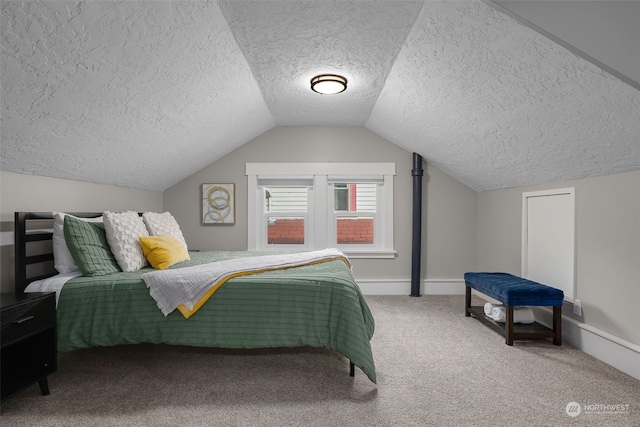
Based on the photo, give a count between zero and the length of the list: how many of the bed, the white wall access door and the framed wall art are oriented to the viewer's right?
1

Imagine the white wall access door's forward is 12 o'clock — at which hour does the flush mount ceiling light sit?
The flush mount ceiling light is roughly at 12 o'clock from the white wall access door.

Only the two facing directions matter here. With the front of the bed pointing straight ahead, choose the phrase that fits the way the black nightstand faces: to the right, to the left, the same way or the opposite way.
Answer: the same way

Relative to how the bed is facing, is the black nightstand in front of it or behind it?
behind

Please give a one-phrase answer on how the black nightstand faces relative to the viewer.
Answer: facing the viewer and to the right of the viewer

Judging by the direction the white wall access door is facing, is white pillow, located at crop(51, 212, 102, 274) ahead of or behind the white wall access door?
ahead

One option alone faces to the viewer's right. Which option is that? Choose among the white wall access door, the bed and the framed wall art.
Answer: the bed

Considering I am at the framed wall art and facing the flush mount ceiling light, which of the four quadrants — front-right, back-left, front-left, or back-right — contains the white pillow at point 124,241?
front-right

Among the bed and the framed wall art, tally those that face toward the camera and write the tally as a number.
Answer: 1

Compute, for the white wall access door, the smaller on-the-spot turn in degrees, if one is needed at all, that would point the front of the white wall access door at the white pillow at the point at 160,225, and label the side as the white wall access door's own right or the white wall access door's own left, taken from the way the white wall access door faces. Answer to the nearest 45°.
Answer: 0° — it already faces it

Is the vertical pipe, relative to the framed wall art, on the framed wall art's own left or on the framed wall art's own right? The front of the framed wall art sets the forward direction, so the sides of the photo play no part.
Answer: on the framed wall art's own left

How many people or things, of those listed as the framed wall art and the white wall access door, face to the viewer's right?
0

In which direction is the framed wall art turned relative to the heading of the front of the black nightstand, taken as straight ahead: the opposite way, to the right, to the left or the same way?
to the right

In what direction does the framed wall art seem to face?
toward the camera

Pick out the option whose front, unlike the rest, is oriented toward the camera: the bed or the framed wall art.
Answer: the framed wall art

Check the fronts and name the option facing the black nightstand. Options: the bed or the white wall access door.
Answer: the white wall access door

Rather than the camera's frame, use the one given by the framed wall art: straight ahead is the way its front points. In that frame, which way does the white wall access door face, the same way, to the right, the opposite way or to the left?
to the right

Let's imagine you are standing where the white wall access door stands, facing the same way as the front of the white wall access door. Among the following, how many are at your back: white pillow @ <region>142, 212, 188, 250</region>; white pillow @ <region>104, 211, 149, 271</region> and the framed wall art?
0

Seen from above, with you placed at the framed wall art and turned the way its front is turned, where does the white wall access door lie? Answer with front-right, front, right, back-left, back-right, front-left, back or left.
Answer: front-left

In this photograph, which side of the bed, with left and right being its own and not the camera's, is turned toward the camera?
right
